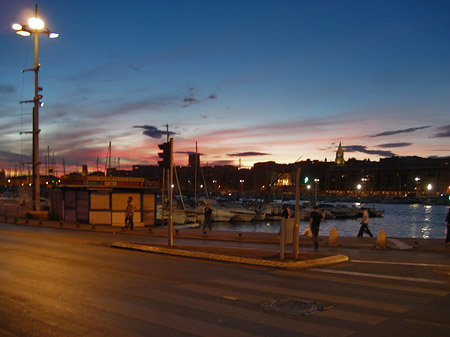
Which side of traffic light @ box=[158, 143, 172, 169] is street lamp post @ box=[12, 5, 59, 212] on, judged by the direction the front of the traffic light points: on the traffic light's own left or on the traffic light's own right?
on the traffic light's own right
